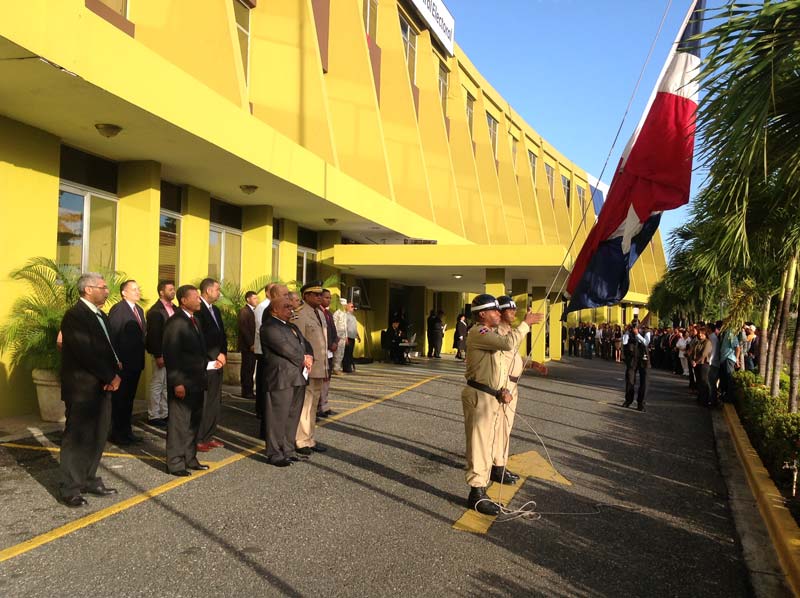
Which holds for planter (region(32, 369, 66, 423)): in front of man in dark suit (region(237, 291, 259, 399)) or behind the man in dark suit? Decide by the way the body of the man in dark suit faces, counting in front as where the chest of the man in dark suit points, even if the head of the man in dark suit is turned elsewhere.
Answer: behind

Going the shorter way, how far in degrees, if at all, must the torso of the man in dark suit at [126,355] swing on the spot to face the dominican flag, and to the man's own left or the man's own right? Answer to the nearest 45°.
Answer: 0° — they already face it

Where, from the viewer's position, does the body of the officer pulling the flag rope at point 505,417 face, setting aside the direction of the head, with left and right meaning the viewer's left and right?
facing to the right of the viewer

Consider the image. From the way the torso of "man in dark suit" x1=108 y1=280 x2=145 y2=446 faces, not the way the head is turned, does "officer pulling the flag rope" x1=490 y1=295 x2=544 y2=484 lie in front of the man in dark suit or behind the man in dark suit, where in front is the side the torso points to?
in front

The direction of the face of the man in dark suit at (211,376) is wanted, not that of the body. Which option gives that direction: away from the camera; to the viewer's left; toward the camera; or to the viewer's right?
to the viewer's right

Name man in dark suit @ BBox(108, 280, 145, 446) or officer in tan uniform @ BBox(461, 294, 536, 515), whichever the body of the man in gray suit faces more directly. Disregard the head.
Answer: the officer in tan uniform

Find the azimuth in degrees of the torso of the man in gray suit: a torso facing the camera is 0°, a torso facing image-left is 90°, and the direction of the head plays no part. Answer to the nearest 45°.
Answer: approximately 315°

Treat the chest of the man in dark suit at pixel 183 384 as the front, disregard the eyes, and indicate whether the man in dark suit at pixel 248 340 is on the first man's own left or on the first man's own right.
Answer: on the first man's own left

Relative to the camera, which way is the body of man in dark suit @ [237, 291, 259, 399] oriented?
to the viewer's right

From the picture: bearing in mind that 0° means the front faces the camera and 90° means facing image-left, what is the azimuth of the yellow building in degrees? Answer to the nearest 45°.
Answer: approximately 315°

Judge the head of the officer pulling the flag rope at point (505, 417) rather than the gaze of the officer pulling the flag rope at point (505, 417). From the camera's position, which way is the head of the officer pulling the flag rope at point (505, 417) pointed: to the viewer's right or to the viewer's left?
to the viewer's right

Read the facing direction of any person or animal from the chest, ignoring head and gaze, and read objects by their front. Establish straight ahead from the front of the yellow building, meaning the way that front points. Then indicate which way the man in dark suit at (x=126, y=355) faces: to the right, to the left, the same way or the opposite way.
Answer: the same way

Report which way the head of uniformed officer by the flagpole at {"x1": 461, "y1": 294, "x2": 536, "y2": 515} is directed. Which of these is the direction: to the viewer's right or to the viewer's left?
to the viewer's right

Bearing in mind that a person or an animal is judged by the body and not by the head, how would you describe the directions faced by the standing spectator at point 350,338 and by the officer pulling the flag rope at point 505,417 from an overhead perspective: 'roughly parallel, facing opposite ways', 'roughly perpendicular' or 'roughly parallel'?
roughly parallel
